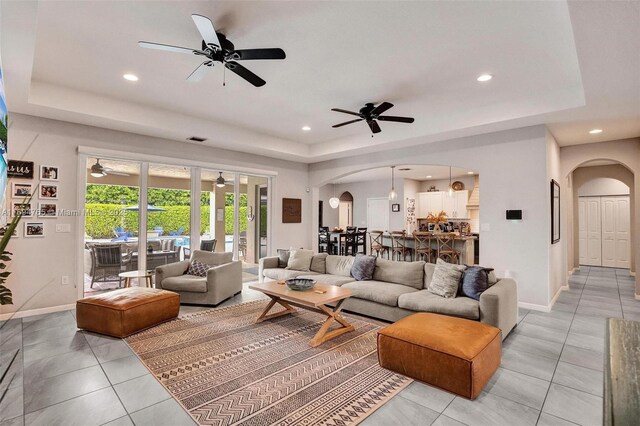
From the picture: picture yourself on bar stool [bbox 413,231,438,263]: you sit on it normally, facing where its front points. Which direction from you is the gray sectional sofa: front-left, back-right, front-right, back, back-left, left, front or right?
back-right

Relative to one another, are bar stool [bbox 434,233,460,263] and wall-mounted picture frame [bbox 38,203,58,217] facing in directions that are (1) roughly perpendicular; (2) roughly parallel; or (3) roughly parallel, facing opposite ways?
roughly perpendicular

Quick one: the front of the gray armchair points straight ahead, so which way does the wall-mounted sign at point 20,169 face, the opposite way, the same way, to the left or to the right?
to the left

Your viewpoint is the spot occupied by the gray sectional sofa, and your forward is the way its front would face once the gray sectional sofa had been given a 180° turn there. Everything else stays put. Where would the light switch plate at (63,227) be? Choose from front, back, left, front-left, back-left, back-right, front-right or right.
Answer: back-left

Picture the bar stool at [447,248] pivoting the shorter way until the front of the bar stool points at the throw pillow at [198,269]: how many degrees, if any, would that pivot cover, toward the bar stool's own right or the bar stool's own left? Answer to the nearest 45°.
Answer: approximately 180°

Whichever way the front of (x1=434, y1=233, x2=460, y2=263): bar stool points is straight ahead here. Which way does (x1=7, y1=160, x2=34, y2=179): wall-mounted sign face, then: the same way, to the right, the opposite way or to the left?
to the right

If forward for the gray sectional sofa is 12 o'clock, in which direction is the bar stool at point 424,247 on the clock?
The bar stool is roughly at 5 o'clock from the gray sectional sofa.

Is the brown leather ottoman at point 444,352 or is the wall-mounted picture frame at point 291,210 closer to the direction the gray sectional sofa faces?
the brown leather ottoman

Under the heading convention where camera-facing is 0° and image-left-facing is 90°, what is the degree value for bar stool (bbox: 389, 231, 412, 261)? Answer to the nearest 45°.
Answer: approximately 225°

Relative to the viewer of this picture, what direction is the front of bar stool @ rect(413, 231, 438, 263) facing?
facing away from the viewer and to the right of the viewer

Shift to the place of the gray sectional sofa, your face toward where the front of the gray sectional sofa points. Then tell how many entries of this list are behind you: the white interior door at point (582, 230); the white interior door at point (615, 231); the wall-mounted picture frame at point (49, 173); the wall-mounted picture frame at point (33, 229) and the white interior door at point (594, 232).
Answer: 3

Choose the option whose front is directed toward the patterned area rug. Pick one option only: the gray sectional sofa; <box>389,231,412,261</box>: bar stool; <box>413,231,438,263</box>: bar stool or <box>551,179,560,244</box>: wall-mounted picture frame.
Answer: the gray sectional sofa

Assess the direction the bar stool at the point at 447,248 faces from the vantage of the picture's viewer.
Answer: facing away from the viewer and to the right of the viewer

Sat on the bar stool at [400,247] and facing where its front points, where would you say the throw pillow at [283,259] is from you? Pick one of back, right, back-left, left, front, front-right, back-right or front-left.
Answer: back

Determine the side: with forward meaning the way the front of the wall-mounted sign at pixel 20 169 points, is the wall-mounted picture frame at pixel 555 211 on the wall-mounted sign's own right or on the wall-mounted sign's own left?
on the wall-mounted sign's own left

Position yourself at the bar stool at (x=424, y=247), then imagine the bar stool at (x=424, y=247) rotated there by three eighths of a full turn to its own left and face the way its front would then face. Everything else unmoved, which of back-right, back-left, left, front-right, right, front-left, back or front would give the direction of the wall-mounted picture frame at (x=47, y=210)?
front-left
